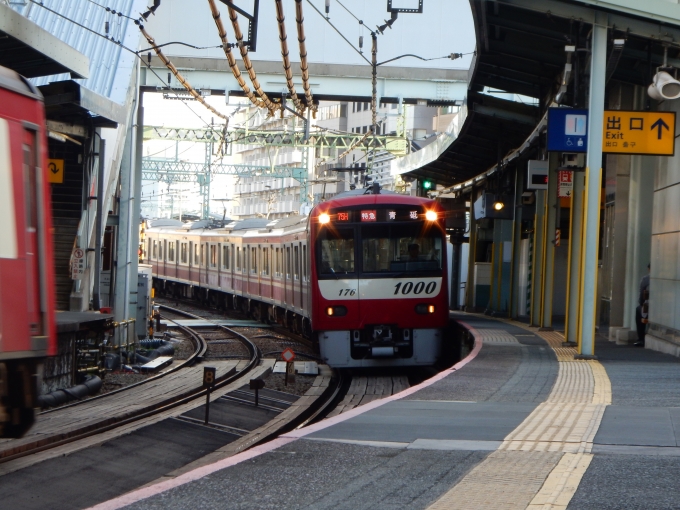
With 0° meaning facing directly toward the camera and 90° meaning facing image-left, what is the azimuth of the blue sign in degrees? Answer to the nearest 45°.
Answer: approximately 0°

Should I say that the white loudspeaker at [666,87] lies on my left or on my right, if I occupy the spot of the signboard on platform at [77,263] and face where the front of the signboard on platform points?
on my left

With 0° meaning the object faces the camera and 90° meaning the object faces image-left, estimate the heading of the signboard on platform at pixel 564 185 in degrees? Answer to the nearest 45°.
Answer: approximately 0°

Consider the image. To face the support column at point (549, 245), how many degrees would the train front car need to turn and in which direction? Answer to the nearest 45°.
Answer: approximately 135° to its left

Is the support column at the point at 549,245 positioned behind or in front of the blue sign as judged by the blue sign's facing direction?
behind
